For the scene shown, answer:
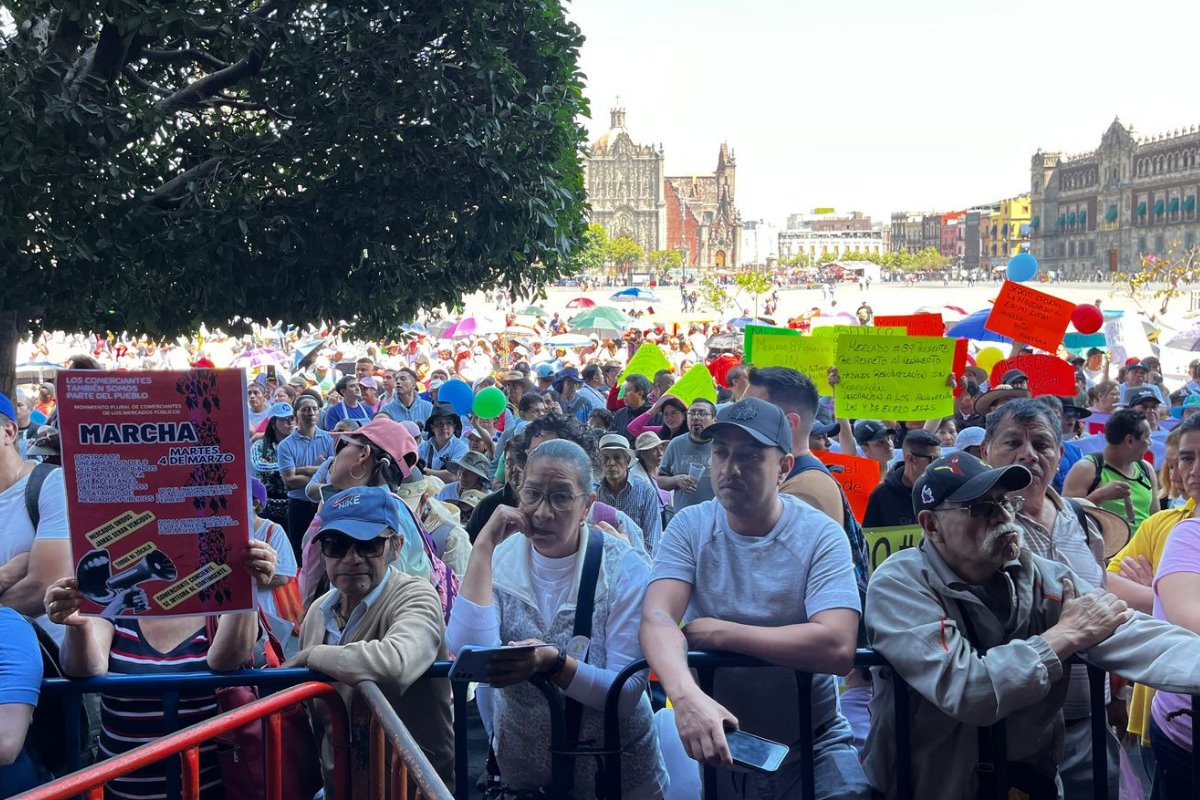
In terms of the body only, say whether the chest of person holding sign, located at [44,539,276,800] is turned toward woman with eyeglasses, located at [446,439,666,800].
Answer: no

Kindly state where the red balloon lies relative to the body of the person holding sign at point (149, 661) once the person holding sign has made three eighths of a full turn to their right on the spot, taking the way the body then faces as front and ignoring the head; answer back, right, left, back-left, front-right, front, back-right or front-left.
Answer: right

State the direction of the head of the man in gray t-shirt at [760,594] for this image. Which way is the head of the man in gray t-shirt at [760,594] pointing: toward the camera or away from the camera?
toward the camera

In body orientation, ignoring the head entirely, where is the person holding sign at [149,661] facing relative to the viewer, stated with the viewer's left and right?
facing the viewer

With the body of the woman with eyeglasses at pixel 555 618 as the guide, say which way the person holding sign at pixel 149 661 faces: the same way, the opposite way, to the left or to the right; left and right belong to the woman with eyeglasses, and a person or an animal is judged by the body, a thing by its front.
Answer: the same way

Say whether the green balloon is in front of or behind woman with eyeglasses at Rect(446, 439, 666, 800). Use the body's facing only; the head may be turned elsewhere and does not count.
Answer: behind

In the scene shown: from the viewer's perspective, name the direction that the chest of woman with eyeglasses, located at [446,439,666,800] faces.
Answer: toward the camera

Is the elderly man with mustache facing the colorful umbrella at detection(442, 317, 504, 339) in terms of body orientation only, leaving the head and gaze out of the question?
no

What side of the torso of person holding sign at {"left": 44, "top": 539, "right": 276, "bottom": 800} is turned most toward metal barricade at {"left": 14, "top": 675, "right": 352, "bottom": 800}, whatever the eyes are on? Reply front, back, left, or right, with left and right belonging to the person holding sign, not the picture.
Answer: front

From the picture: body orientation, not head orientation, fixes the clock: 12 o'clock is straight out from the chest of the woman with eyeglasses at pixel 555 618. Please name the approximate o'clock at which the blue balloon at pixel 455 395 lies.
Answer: The blue balloon is roughly at 6 o'clock from the woman with eyeglasses.

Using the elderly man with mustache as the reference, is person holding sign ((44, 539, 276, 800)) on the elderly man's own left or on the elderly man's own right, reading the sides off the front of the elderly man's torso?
on the elderly man's own right

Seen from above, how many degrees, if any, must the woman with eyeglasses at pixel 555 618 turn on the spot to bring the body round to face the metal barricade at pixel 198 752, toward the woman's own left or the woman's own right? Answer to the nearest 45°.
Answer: approximately 45° to the woman's own right

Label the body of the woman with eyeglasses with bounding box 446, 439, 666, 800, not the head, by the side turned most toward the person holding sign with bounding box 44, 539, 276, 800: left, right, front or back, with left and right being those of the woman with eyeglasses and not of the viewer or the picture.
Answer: right

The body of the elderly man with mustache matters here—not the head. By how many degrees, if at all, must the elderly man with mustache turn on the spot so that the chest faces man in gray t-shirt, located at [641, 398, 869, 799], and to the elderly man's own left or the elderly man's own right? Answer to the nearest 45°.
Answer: approximately 135° to the elderly man's own right

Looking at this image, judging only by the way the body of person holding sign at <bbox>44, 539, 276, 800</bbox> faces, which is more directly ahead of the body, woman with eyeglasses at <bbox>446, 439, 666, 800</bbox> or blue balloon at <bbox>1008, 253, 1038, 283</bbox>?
the woman with eyeglasses

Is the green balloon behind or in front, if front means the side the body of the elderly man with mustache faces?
behind

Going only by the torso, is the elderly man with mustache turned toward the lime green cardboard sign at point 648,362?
no

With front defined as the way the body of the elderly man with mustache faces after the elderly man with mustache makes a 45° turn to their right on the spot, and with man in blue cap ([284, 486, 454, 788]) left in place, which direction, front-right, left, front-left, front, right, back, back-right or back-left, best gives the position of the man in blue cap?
right
